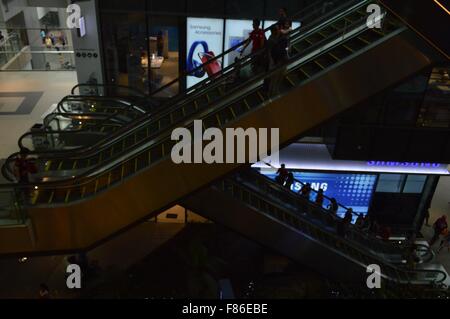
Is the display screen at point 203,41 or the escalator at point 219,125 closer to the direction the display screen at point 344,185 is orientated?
the escalator

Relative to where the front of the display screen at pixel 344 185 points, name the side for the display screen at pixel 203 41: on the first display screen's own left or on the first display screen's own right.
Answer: on the first display screen's own right

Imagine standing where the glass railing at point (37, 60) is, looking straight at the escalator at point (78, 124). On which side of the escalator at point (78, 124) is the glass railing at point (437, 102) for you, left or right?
left

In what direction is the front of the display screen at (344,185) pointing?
toward the camera

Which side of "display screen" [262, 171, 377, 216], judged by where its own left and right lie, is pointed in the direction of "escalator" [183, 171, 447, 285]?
front

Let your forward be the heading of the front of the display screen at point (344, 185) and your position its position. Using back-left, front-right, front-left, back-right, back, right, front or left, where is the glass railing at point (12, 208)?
front-right

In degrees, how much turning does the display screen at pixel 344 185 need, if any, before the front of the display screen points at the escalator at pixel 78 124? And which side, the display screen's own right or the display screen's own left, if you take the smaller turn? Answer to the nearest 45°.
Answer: approximately 45° to the display screen's own right
